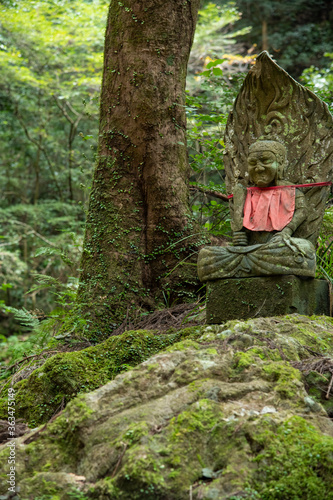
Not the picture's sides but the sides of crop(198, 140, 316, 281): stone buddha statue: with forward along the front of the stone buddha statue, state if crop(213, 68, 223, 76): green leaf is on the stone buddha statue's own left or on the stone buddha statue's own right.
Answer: on the stone buddha statue's own right

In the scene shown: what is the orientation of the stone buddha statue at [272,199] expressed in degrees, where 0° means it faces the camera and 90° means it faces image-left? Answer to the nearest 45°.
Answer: approximately 45°

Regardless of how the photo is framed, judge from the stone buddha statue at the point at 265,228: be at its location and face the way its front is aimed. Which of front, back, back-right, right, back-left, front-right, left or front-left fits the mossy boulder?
front-left

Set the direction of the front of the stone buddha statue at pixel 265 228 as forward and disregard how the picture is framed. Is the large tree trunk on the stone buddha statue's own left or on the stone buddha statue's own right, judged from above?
on the stone buddha statue's own right
